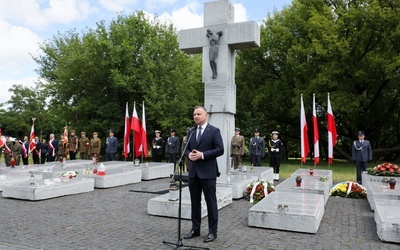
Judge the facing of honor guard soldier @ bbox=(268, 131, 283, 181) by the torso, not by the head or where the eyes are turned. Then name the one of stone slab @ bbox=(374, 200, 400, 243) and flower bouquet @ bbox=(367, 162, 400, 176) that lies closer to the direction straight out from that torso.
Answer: the stone slab

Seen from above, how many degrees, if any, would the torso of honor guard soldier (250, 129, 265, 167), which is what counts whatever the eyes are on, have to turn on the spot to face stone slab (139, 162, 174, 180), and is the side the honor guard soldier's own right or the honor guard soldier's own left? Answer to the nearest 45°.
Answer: approximately 45° to the honor guard soldier's own right

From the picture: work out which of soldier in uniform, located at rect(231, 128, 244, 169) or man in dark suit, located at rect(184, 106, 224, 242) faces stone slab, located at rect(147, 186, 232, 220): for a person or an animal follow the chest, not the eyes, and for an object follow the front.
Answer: the soldier in uniform

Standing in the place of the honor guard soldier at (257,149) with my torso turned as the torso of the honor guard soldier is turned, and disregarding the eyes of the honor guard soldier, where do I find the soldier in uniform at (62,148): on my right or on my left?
on my right

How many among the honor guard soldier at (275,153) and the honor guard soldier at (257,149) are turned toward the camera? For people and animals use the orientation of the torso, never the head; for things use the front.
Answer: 2

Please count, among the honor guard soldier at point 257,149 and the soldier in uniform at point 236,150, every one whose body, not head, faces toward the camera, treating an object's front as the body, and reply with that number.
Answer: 2

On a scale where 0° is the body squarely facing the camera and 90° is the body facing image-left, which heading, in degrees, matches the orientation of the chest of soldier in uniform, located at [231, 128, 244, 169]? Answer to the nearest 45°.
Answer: approximately 0°

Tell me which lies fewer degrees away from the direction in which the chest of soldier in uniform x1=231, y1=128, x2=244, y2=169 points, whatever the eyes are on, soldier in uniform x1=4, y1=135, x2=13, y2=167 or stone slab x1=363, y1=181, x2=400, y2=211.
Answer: the stone slab
